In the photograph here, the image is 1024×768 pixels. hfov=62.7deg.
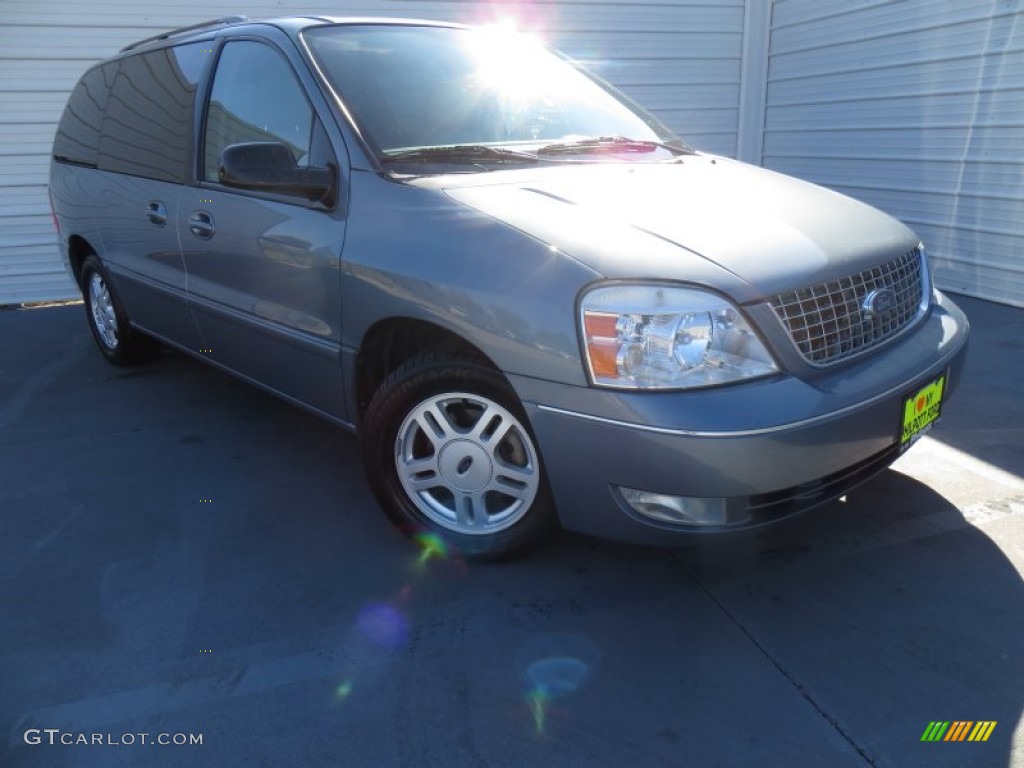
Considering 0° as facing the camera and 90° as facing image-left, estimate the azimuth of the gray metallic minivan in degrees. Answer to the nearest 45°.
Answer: approximately 315°
